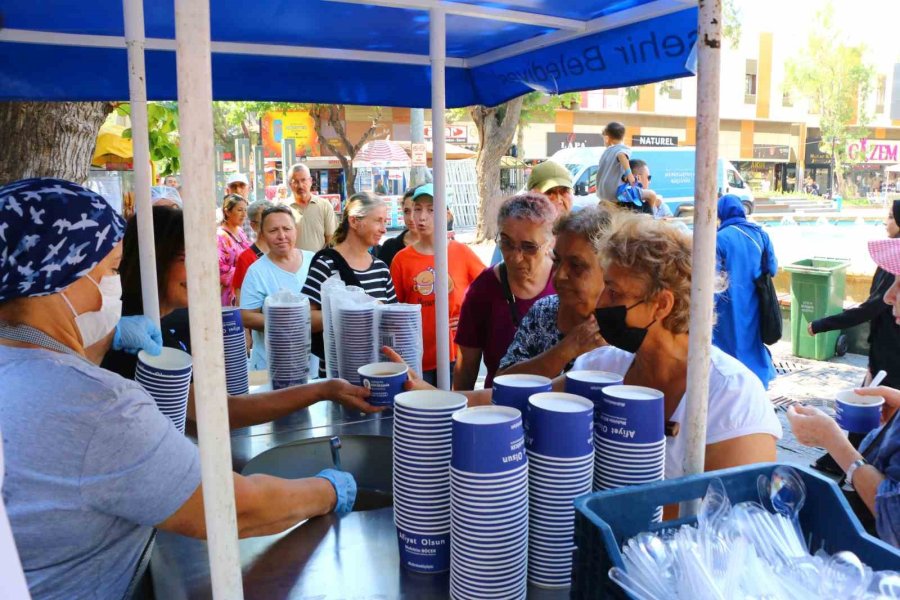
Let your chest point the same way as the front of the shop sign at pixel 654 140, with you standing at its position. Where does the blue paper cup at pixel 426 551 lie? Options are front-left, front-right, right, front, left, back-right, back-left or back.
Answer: front

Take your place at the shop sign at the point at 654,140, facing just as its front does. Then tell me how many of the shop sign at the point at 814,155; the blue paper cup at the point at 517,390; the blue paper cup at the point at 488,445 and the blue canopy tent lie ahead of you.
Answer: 3

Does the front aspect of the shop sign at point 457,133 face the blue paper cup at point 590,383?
yes

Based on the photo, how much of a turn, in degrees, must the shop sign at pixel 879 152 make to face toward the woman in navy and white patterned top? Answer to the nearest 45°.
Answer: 0° — it already faces them

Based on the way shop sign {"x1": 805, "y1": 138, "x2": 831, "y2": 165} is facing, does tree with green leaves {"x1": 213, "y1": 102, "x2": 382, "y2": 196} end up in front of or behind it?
in front

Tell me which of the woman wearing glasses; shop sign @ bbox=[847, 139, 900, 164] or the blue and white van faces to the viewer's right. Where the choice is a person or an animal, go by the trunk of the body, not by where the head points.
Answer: the blue and white van

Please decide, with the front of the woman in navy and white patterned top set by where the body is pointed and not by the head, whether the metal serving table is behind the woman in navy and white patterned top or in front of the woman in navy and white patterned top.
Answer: in front

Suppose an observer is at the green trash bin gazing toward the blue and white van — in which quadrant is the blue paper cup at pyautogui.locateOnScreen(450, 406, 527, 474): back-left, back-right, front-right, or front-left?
back-left

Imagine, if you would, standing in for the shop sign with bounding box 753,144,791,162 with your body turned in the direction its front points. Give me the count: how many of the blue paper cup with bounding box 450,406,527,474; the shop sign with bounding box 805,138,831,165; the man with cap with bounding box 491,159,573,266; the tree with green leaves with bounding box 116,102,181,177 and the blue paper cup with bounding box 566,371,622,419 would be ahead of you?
4

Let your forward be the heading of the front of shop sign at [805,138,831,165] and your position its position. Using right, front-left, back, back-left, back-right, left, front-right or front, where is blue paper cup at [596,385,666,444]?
front

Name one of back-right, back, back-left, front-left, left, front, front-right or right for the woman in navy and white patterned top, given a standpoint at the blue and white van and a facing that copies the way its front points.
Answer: right

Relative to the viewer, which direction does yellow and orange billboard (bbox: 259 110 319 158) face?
toward the camera

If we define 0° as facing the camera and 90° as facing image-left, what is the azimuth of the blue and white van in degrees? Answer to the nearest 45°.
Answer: approximately 270°

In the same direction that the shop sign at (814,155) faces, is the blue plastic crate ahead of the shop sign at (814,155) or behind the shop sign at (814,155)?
ahead

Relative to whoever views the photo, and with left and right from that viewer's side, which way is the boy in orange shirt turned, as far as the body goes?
facing the viewer

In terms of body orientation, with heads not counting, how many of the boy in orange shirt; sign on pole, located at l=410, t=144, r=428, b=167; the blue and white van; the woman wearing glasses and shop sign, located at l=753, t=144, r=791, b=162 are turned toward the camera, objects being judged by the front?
4

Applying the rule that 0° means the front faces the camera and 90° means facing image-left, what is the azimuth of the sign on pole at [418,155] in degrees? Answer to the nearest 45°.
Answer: approximately 0°
